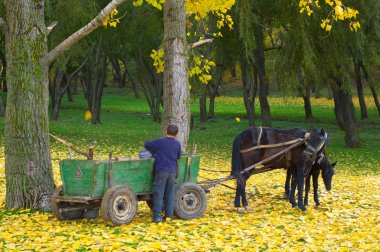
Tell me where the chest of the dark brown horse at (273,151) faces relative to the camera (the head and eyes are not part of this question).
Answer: to the viewer's right

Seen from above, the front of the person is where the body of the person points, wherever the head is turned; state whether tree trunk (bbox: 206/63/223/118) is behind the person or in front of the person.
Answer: in front

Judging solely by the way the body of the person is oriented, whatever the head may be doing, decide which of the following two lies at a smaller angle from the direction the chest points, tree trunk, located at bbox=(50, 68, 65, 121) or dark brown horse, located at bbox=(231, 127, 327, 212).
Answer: the tree trunk

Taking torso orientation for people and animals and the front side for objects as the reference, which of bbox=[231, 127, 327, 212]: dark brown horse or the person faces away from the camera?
the person

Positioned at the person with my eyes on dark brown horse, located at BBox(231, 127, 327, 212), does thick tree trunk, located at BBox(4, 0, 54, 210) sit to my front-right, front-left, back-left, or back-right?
back-left

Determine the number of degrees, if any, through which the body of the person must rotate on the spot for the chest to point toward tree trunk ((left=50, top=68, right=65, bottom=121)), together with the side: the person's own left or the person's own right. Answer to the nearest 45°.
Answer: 0° — they already face it

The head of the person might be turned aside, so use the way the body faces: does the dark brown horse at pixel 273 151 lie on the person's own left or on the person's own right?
on the person's own right

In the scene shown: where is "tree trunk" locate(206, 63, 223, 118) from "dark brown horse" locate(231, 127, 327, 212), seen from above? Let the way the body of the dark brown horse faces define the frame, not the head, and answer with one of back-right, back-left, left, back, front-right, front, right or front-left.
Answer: left

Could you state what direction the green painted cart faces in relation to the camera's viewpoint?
facing away from the viewer and to the right of the viewer

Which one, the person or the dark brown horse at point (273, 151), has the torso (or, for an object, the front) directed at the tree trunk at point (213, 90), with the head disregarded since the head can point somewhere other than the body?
the person

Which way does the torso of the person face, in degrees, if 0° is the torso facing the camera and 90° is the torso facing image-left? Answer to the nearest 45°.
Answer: approximately 180°

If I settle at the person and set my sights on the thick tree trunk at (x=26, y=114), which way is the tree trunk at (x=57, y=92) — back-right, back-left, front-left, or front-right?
front-right

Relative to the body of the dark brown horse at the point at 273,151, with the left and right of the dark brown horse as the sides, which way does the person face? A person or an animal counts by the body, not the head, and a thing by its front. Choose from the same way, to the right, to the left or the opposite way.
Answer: to the left

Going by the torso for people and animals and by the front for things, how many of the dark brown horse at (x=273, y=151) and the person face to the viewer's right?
1
